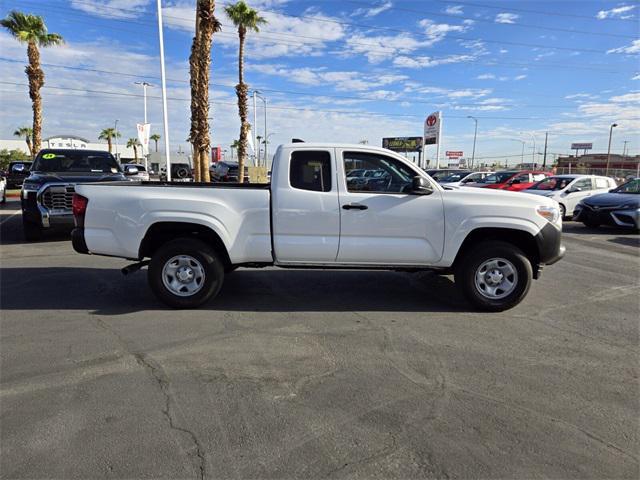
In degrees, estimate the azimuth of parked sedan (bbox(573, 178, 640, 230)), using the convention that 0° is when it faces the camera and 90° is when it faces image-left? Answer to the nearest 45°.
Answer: approximately 45°

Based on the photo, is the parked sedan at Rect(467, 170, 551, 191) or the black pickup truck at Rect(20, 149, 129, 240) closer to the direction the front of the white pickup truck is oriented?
the parked sedan

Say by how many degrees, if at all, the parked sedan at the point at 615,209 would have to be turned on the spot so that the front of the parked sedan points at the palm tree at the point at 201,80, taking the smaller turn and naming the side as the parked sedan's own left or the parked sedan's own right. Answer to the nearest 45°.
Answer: approximately 45° to the parked sedan's own right

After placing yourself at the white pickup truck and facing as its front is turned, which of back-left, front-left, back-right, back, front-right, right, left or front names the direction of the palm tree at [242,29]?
left

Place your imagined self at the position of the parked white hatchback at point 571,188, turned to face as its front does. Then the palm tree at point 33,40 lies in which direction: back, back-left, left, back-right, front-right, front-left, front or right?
front-right

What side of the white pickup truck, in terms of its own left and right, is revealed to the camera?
right

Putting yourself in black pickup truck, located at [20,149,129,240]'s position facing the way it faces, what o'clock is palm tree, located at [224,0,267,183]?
The palm tree is roughly at 7 o'clock from the black pickup truck.

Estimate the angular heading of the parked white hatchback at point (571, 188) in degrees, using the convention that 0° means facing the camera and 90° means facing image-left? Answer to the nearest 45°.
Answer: approximately 45°

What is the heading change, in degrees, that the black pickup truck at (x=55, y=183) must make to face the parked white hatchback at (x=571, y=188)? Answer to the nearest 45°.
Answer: approximately 90° to its left

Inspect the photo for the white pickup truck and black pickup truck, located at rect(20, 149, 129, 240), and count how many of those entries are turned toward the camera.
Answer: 1

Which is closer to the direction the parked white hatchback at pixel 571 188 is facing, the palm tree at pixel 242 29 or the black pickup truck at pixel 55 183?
the black pickup truck

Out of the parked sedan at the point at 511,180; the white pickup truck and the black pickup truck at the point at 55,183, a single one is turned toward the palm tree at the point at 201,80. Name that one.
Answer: the parked sedan
